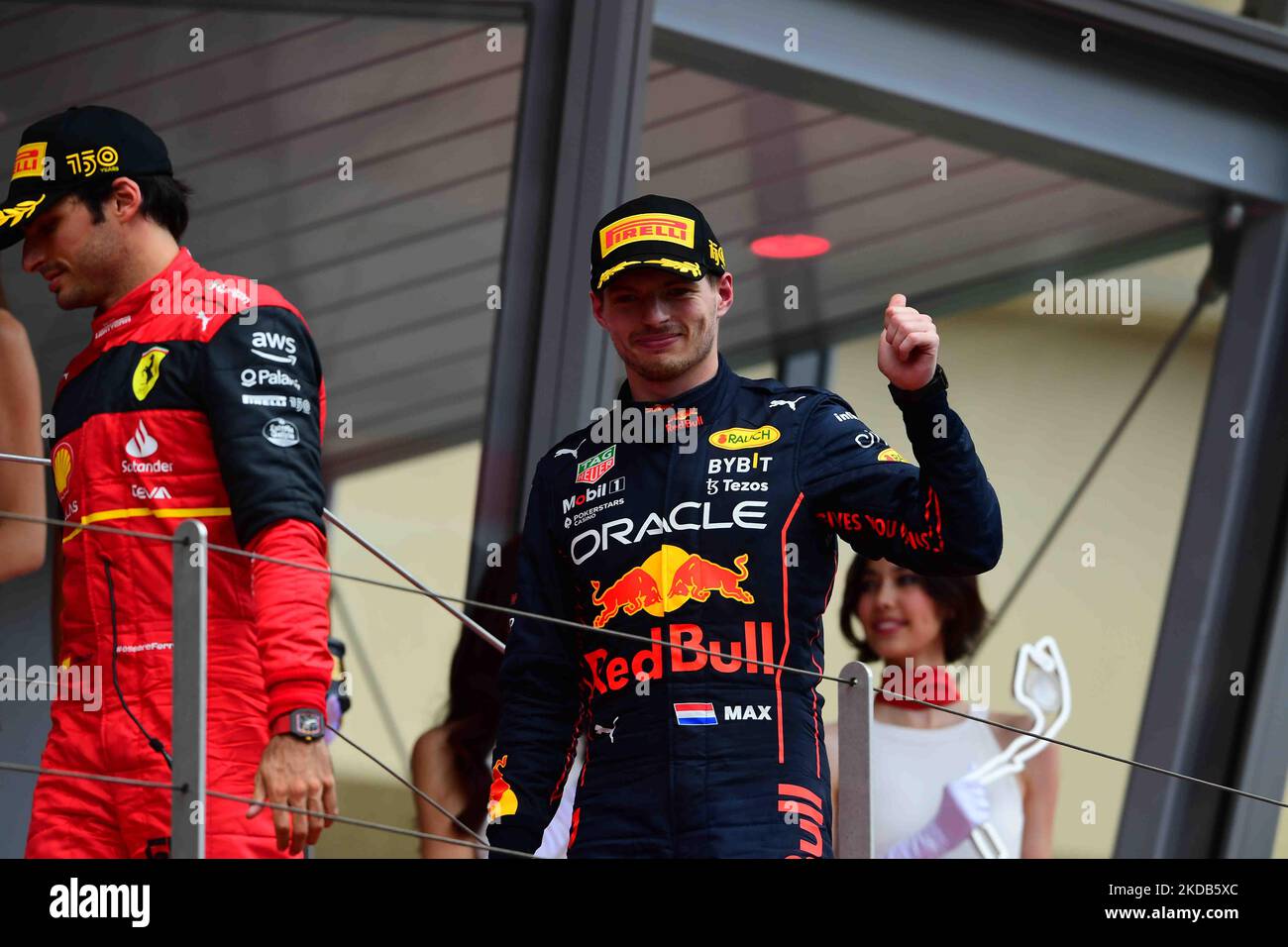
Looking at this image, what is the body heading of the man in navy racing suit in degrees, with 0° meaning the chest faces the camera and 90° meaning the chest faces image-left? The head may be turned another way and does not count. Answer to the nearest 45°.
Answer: approximately 0°

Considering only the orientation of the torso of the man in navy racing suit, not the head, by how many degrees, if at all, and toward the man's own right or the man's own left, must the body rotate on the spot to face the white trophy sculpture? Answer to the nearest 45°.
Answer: approximately 180°

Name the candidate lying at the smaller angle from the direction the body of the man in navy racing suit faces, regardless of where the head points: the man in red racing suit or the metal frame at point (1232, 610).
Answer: the man in red racing suit

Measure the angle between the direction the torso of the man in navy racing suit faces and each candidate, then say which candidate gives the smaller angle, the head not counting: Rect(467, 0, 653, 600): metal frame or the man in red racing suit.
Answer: the man in red racing suit

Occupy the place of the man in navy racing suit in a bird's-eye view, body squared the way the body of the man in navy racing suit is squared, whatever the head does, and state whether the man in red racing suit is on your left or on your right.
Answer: on your right

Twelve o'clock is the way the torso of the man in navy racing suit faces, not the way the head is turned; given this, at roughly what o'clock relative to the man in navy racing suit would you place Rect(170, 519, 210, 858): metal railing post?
The metal railing post is roughly at 2 o'clock from the man in navy racing suit.

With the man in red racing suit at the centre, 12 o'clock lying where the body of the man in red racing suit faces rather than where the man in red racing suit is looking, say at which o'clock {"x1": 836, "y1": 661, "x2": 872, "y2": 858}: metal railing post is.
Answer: The metal railing post is roughly at 8 o'clock from the man in red racing suit.

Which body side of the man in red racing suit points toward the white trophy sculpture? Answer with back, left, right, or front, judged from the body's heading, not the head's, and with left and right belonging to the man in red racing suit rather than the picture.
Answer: back

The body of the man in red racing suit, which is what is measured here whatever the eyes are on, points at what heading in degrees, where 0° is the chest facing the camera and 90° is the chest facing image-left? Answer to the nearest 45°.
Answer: approximately 45°

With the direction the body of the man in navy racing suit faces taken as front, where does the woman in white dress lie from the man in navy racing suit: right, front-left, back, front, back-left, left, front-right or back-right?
back

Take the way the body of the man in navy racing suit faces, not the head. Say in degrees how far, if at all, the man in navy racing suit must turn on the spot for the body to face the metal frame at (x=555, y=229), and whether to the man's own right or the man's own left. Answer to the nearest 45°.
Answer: approximately 180°

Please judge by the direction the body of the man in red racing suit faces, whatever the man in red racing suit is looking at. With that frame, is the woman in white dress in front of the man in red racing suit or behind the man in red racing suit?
behind
